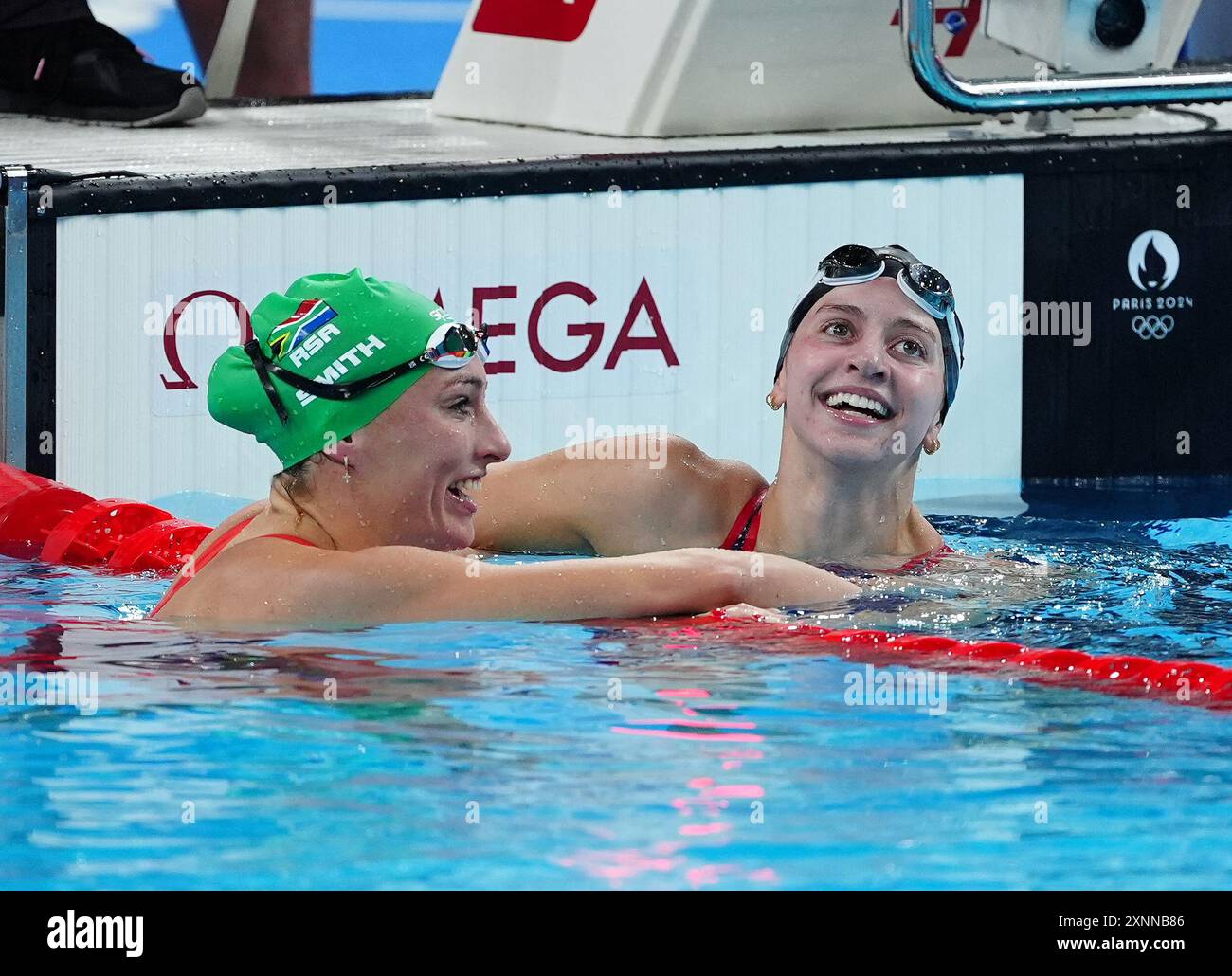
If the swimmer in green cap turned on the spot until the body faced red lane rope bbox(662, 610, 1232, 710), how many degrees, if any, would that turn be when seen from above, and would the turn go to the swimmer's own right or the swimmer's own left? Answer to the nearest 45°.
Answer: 0° — they already face it

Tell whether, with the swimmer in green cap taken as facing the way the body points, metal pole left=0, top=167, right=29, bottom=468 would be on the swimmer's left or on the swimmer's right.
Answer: on the swimmer's left

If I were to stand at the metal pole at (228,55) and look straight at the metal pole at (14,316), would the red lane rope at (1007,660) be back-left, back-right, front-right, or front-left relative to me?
front-left

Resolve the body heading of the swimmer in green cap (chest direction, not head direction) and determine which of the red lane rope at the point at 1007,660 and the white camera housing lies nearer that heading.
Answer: the red lane rope

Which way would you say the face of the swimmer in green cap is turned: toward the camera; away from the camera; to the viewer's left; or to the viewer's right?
to the viewer's right

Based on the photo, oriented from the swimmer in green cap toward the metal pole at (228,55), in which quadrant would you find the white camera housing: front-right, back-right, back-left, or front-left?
front-right

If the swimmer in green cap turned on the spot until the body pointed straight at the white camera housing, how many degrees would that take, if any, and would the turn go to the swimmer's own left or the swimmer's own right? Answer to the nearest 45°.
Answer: approximately 45° to the swimmer's own left

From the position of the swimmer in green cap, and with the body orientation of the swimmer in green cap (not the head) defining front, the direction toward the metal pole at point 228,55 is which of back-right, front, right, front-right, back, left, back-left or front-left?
left

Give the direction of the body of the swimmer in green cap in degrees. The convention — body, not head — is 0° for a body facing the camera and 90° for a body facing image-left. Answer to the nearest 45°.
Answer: approximately 270°
